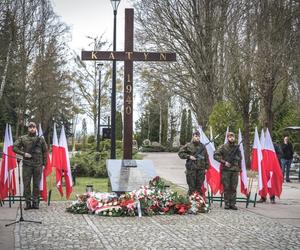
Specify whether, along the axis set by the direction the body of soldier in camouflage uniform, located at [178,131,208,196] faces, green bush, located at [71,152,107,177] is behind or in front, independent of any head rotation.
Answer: behind

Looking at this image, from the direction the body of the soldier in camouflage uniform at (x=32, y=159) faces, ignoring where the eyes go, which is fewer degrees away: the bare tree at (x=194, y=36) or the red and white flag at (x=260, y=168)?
the red and white flag

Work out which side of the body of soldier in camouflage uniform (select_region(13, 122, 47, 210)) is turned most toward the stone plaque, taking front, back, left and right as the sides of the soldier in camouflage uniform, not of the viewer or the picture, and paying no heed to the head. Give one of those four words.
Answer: left

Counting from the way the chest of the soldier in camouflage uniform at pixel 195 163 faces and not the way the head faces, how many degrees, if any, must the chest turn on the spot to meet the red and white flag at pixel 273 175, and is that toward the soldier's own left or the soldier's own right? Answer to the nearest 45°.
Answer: approximately 135° to the soldier's own left

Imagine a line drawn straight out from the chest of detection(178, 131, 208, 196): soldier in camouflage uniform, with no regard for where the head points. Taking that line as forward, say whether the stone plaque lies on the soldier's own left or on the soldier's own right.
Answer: on the soldier's own right
